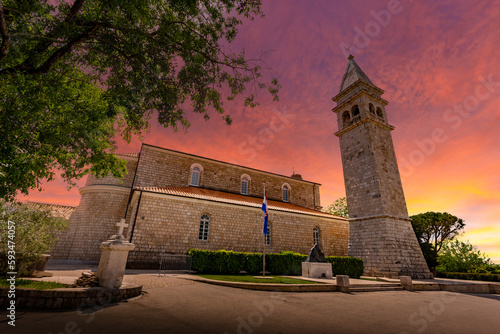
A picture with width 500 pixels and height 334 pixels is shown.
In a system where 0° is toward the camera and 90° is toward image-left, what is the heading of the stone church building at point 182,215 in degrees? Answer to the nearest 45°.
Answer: approximately 225°

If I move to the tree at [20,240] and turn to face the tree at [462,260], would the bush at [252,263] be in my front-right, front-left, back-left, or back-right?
front-left

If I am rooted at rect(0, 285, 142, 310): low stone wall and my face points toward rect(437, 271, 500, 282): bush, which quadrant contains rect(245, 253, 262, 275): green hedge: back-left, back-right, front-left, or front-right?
front-left

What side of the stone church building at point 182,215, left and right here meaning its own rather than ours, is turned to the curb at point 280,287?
right

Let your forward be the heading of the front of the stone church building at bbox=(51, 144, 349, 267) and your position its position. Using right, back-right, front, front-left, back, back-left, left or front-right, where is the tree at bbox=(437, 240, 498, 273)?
front-right

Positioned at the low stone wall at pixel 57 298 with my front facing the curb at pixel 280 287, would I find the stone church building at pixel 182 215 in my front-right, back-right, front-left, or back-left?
front-left

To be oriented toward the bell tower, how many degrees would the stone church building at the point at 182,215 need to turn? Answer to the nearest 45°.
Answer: approximately 45° to its right
